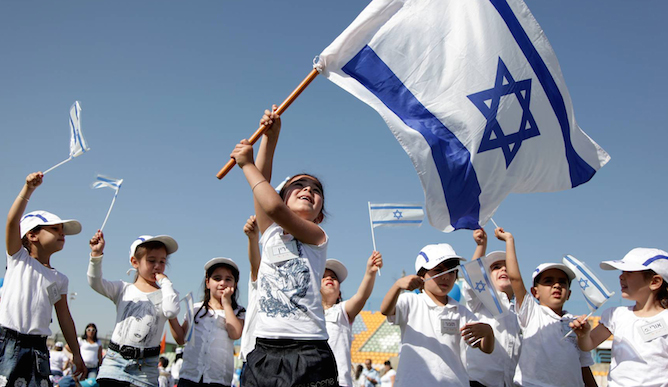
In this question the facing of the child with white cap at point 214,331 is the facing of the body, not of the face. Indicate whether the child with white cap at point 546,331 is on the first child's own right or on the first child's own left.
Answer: on the first child's own left

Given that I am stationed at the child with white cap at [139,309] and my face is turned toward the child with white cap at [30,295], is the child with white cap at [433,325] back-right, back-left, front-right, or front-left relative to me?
back-left

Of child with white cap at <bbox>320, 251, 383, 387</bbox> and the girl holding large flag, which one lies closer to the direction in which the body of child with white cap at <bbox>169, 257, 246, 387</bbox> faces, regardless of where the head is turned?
the girl holding large flag

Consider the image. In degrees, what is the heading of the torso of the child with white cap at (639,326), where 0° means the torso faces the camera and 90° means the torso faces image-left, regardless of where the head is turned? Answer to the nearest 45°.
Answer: approximately 45°

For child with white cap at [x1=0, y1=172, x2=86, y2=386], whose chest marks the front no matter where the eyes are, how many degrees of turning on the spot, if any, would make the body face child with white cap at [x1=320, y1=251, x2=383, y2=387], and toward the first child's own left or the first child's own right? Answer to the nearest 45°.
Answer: approximately 45° to the first child's own left

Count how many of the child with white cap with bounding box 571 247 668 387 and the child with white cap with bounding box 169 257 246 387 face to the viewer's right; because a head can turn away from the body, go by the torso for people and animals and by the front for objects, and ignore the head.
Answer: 0

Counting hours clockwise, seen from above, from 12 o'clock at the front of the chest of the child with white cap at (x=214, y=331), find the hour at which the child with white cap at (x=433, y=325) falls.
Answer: the child with white cap at (x=433, y=325) is roughly at 10 o'clock from the child with white cap at (x=214, y=331).

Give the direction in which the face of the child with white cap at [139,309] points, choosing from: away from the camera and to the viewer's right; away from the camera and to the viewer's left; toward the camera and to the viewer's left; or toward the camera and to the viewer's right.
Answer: toward the camera and to the viewer's right

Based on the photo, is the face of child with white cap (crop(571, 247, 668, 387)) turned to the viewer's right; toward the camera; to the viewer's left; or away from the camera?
to the viewer's left
